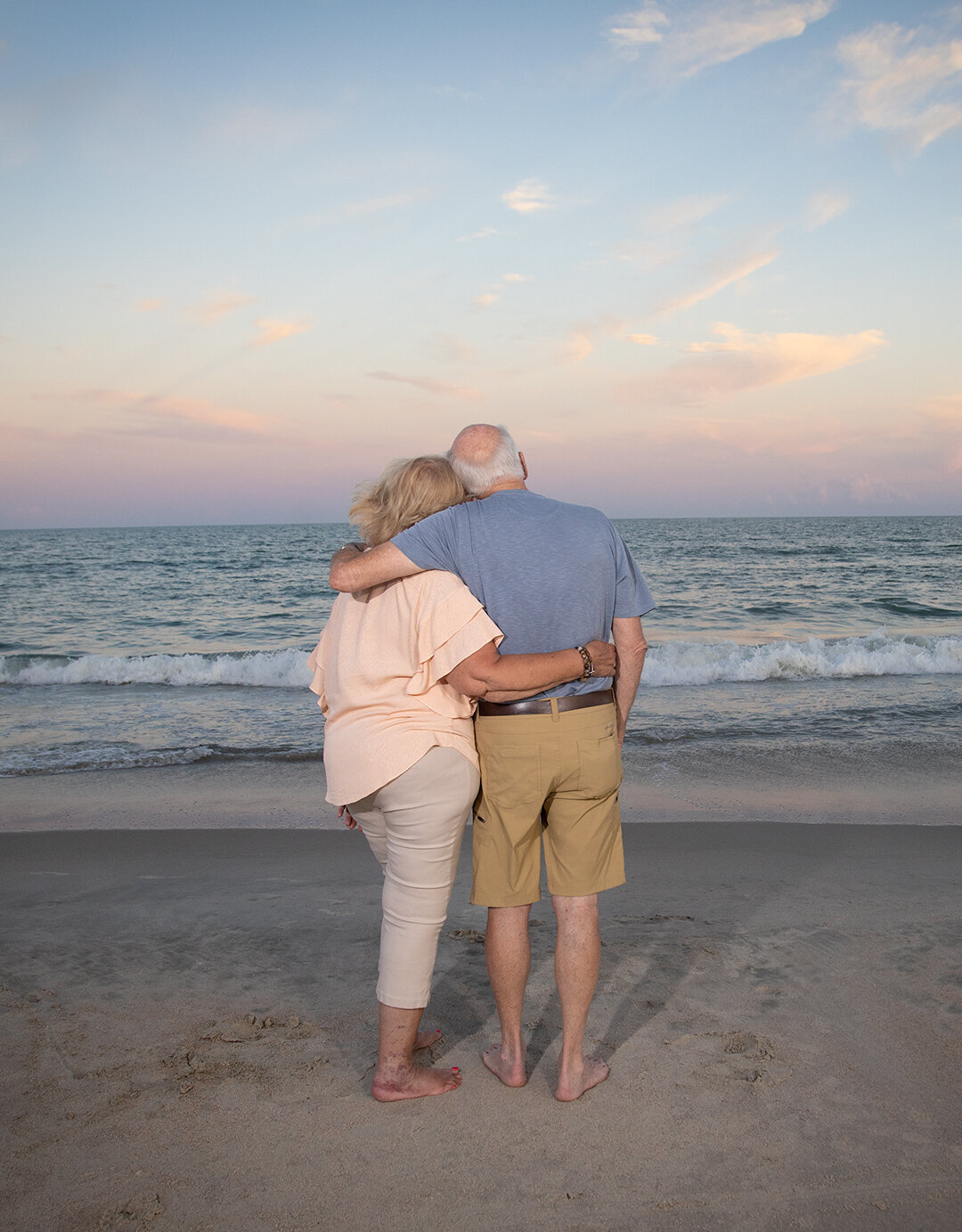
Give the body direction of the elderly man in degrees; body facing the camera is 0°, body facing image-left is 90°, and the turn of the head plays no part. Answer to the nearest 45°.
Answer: approximately 180°

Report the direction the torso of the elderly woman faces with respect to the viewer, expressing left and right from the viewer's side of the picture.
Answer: facing away from the viewer and to the right of the viewer

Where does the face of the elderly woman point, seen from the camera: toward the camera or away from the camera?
away from the camera

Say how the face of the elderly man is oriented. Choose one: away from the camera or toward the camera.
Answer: away from the camera
